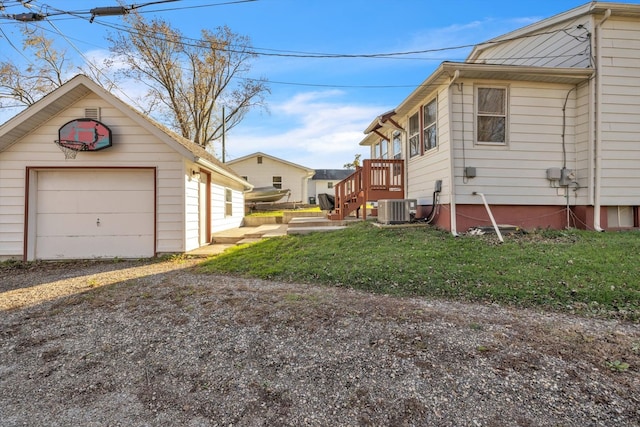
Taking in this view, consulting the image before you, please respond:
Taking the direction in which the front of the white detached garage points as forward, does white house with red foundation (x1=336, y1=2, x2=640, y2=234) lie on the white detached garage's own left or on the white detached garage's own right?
on the white detached garage's own left

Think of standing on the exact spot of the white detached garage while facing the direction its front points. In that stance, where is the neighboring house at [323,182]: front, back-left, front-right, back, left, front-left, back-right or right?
back-left

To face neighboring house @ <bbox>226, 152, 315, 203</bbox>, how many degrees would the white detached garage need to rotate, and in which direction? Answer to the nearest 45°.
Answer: approximately 135° to its left

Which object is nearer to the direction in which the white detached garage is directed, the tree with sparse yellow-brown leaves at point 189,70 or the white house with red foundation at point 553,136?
the white house with red foundation

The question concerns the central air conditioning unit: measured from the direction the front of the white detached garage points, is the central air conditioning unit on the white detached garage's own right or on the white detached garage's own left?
on the white detached garage's own left

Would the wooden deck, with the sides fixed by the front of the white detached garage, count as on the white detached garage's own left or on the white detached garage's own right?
on the white detached garage's own left

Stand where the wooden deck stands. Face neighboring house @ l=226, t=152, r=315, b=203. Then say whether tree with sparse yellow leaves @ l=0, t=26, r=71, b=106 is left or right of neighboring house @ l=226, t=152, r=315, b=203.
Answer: left

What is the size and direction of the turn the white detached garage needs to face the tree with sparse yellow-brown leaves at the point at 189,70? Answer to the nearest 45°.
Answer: approximately 180°

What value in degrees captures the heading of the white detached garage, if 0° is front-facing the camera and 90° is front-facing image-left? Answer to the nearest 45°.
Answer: approximately 0°

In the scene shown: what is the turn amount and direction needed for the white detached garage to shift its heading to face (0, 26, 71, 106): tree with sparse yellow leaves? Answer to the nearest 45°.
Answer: approximately 180°
